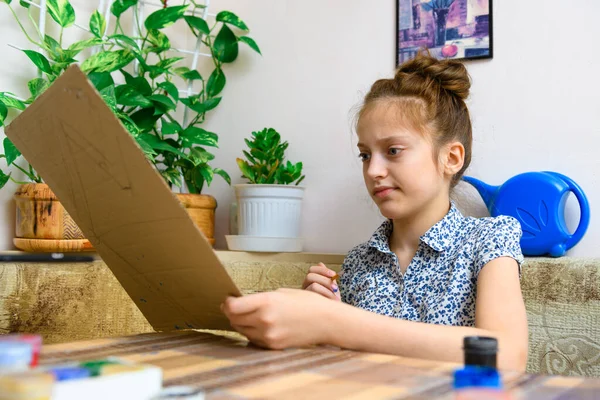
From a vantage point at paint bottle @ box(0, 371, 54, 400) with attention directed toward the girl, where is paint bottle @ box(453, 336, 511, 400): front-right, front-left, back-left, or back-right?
front-right

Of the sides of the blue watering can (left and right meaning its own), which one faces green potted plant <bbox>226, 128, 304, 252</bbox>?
front

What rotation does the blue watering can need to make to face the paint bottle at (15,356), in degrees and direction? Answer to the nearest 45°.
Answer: approximately 90° to its left

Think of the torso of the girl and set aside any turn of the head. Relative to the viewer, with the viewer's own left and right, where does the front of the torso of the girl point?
facing the viewer and to the left of the viewer

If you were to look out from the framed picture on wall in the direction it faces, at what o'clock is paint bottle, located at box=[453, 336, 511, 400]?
The paint bottle is roughly at 12 o'clock from the framed picture on wall.

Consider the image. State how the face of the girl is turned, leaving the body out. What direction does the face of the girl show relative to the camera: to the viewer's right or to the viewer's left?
to the viewer's left

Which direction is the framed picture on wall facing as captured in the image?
toward the camera

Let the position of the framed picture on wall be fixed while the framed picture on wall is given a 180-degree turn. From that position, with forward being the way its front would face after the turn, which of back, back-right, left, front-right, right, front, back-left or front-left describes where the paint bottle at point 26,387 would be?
back

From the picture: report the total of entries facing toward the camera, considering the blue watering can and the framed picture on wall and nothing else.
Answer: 1

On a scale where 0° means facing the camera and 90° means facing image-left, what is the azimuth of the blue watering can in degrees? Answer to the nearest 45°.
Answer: approximately 90°
